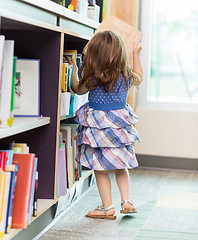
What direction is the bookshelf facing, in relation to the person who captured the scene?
facing the viewer and to the right of the viewer

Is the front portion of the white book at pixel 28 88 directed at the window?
no

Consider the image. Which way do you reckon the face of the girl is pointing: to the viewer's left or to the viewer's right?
to the viewer's left
